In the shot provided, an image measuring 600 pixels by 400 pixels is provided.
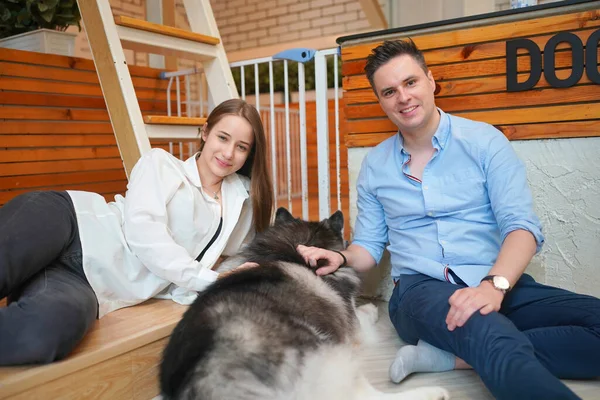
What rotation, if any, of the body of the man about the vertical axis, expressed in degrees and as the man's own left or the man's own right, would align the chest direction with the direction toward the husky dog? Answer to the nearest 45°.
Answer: approximately 45° to the man's own right

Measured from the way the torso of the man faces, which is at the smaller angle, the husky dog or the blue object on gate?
the husky dog

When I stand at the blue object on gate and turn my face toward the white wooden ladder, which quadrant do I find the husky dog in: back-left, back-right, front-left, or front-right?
front-left

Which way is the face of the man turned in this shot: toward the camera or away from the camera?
toward the camera

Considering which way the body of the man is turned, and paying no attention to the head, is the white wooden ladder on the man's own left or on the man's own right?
on the man's own right

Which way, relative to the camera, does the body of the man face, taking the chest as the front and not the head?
toward the camera

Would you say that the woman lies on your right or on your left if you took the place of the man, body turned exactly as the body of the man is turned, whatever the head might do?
on your right

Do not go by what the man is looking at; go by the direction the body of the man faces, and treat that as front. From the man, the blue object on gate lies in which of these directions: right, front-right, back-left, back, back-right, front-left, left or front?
back-right

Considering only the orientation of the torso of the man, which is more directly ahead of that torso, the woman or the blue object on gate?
the woman
